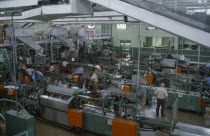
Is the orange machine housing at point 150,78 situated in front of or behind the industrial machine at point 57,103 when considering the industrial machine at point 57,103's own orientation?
behind

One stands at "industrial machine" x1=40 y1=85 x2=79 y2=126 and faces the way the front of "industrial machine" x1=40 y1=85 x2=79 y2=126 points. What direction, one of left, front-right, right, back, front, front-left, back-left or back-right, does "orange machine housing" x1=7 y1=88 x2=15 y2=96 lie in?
right

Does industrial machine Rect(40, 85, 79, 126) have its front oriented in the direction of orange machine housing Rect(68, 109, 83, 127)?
no

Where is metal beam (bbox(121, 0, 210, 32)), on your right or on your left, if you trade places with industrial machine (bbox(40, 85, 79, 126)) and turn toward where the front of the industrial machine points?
on your left

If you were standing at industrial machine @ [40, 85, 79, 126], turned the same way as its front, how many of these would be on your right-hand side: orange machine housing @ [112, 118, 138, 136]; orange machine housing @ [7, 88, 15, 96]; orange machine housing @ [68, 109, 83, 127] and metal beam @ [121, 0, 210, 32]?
1

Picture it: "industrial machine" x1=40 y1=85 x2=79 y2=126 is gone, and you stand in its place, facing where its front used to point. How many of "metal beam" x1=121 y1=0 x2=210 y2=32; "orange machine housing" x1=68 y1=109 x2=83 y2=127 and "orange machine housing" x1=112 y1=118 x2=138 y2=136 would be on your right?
0

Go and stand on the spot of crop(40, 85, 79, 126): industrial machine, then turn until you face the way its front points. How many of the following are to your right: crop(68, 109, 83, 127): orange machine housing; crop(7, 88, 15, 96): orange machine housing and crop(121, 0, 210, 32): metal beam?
1

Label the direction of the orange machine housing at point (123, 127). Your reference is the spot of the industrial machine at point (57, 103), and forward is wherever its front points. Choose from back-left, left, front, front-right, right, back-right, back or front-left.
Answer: left

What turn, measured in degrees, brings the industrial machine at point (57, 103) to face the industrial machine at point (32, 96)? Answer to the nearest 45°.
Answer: approximately 90° to its right
